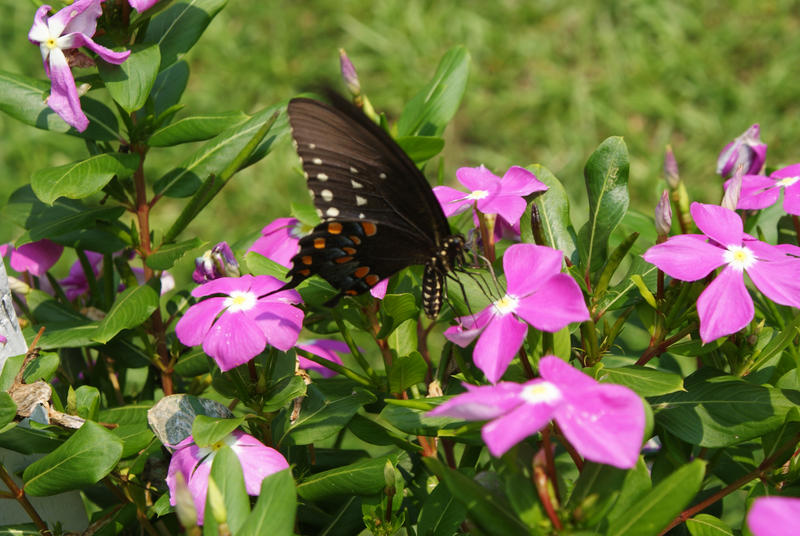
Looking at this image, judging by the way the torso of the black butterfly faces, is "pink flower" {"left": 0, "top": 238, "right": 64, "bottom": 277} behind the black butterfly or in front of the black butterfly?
behind

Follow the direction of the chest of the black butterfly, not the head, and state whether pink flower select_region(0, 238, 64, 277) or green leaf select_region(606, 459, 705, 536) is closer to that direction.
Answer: the green leaf

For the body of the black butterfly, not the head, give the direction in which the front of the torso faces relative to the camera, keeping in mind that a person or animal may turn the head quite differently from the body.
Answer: to the viewer's right

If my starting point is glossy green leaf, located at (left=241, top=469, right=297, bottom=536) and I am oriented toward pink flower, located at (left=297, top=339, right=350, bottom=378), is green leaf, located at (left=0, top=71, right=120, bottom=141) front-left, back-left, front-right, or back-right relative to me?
front-left
